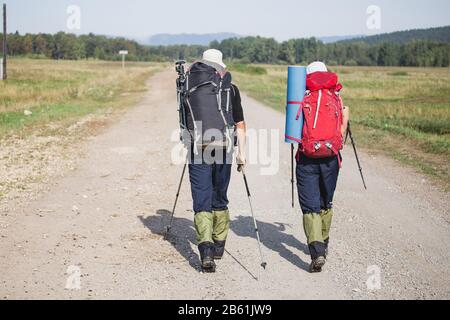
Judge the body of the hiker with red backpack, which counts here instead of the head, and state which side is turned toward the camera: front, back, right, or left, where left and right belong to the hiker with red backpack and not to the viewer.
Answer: back

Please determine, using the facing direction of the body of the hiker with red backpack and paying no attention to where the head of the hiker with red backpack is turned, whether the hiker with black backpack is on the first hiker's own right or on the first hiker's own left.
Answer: on the first hiker's own left
